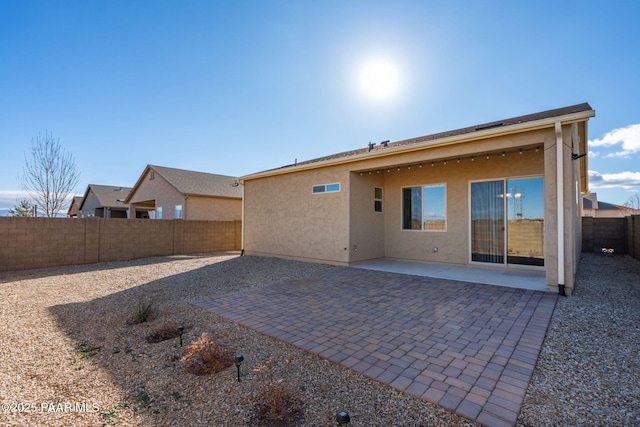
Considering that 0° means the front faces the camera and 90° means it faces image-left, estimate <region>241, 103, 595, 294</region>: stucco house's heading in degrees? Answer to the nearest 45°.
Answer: approximately 225°

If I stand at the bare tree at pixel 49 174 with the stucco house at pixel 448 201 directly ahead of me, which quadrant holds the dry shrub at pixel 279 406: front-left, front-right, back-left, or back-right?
front-right

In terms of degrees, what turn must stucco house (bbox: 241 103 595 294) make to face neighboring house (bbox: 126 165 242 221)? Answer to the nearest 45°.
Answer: approximately 135° to its left

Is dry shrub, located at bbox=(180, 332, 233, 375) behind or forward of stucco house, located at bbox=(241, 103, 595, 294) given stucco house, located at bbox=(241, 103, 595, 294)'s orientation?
behind

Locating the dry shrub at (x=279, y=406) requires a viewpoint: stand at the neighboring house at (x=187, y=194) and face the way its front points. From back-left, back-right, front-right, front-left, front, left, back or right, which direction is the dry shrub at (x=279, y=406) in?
back-right

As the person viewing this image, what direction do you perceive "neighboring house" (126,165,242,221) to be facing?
facing away from the viewer and to the right of the viewer

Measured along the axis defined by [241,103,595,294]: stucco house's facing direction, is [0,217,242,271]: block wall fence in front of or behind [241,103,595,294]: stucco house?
behind

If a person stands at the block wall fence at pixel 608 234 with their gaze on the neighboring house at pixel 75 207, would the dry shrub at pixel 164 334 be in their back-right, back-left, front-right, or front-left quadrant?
front-left

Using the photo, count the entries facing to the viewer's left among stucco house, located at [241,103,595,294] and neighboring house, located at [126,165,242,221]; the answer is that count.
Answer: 0

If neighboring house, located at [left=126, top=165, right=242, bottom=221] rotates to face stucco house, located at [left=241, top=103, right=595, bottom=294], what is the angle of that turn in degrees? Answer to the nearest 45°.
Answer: approximately 90° to its right

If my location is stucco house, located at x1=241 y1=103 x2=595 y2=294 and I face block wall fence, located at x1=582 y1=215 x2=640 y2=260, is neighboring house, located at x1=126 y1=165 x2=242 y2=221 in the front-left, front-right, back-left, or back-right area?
back-left

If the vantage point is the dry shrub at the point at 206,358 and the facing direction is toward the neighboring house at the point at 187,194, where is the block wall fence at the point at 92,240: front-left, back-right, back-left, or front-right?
front-left

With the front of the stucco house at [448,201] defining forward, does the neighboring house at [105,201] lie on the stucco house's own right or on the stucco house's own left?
on the stucco house's own left

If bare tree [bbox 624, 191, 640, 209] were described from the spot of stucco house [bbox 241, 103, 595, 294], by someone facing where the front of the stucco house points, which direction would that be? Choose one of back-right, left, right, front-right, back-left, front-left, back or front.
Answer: front
